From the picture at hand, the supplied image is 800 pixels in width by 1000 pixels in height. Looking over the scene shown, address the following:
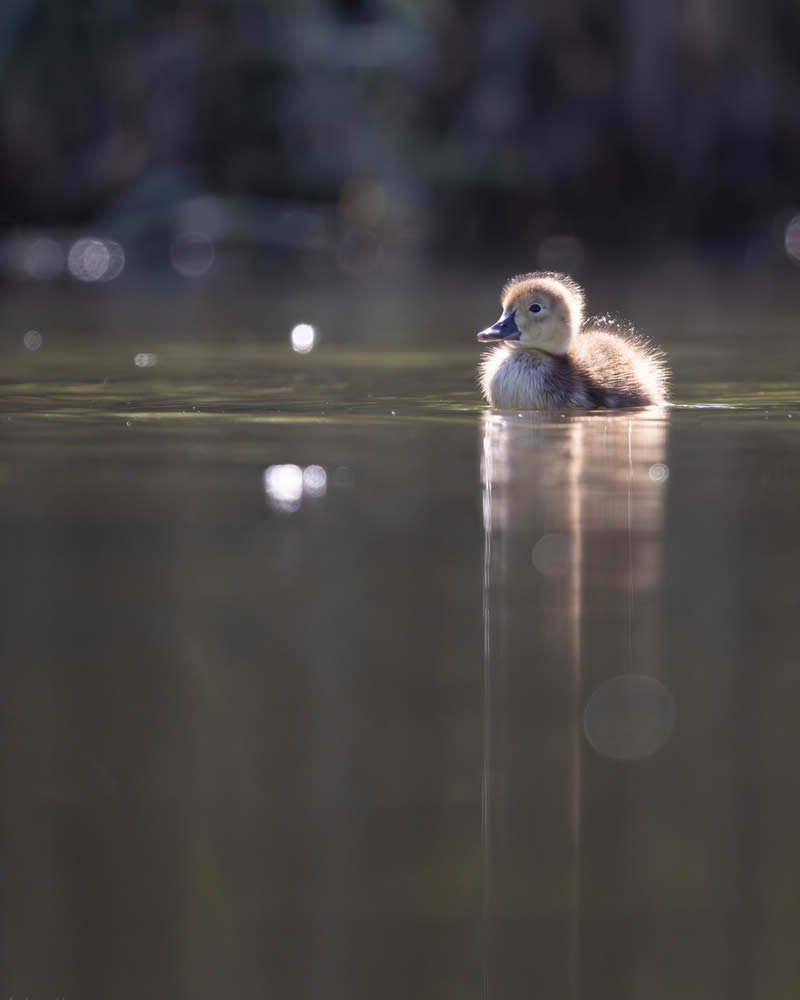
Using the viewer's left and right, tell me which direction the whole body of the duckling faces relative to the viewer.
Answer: facing the viewer and to the left of the viewer
